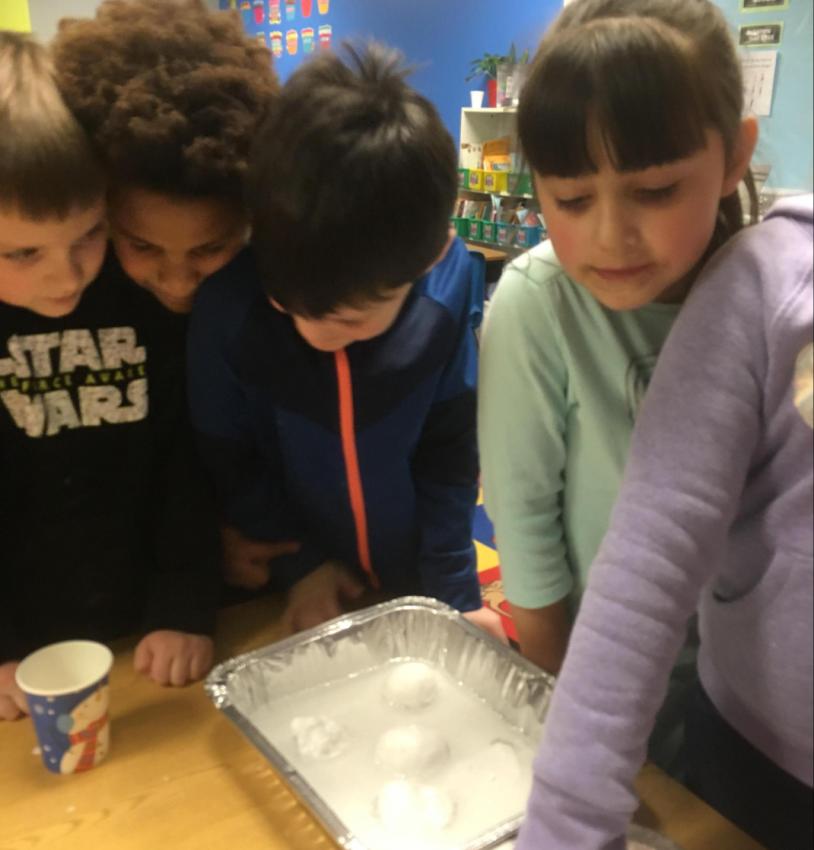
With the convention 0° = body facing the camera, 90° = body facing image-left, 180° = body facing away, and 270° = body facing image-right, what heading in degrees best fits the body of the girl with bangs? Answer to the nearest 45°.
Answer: approximately 0°

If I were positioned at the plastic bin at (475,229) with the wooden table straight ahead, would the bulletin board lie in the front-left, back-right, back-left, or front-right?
back-right

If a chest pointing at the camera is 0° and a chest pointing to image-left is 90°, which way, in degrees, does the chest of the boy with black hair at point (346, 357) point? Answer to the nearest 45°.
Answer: approximately 0°
